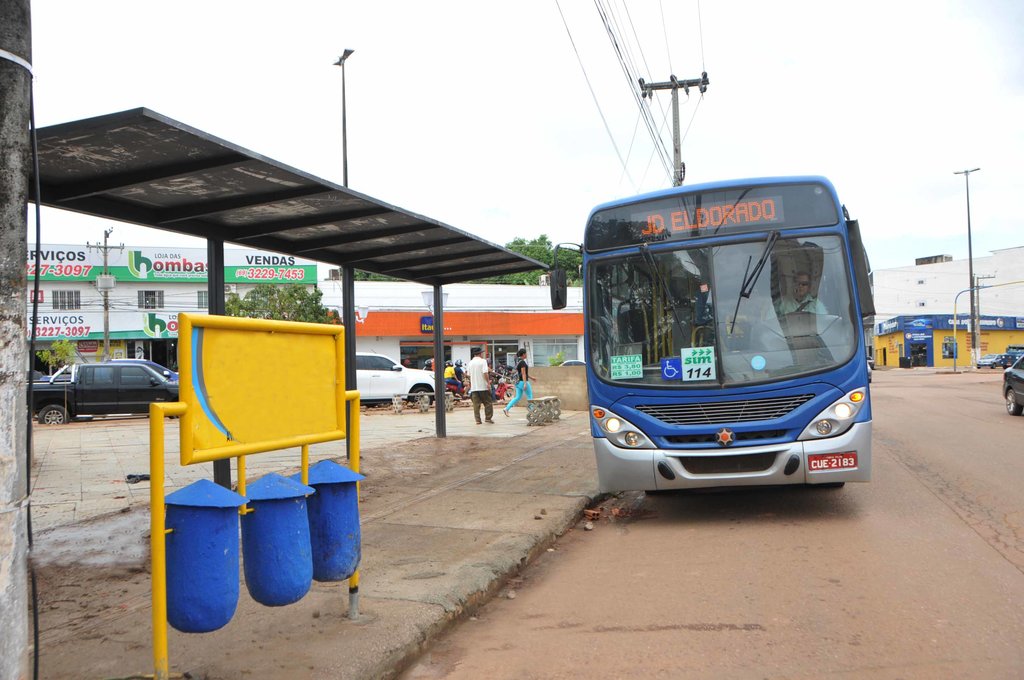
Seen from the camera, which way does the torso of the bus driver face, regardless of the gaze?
toward the camera

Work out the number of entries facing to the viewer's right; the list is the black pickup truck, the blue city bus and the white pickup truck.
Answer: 2

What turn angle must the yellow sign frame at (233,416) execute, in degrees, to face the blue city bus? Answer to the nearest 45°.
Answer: approximately 90° to its left

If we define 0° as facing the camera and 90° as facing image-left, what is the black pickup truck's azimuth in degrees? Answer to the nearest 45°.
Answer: approximately 270°

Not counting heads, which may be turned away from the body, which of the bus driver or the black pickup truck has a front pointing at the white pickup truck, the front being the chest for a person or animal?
the black pickup truck

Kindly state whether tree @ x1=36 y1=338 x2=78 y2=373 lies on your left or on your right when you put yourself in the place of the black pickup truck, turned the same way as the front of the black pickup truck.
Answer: on your left

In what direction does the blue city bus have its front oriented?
toward the camera

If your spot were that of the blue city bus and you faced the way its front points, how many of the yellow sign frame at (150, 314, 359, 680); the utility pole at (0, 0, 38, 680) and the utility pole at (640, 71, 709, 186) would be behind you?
1

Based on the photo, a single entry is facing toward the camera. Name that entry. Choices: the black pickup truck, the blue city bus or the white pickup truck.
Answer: the blue city bus

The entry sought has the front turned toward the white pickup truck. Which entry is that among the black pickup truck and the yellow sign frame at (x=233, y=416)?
the black pickup truck
